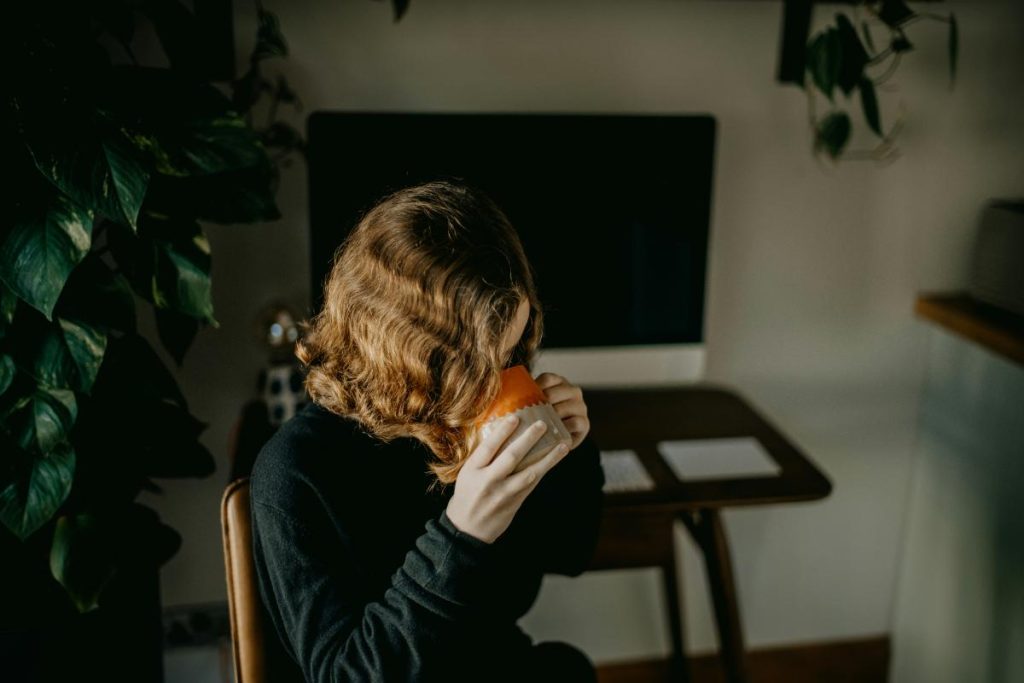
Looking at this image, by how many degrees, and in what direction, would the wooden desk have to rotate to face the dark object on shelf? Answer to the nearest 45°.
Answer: approximately 135° to its left

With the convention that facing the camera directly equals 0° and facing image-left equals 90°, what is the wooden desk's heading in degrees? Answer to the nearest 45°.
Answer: approximately 0°

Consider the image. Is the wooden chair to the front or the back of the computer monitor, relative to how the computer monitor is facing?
to the front

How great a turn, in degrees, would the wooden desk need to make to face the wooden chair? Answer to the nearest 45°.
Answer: approximately 45° to its right

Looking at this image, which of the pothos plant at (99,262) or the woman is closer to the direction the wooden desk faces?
the woman
